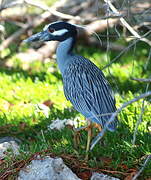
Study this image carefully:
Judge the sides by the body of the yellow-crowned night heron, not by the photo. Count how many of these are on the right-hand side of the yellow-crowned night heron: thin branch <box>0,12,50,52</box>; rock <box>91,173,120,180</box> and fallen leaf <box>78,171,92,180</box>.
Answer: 1

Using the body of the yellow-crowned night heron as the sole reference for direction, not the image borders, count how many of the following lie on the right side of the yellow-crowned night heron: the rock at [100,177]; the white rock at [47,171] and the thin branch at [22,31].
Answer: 1

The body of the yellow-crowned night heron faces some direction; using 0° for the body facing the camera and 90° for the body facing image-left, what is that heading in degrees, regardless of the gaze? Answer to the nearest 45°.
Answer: approximately 90°

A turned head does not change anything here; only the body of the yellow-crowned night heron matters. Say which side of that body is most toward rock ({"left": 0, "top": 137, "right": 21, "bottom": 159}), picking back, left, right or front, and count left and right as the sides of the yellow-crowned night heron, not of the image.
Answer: front

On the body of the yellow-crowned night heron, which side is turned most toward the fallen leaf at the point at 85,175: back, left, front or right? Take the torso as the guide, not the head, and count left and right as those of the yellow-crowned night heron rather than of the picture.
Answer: left

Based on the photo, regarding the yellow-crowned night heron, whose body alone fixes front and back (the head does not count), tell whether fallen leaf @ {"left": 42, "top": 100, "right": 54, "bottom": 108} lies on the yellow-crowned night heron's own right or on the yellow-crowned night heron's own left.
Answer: on the yellow-crowned night heron's own right

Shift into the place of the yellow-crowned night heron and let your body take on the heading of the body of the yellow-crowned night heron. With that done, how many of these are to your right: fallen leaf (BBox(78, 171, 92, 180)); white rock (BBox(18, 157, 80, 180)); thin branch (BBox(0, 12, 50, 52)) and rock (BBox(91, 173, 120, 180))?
1

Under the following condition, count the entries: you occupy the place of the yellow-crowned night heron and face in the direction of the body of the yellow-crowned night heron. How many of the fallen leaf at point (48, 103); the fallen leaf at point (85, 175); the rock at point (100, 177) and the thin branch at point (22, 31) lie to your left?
2

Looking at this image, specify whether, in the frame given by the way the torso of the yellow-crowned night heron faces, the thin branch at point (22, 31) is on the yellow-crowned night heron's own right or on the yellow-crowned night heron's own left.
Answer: on the yellow-crowned night heron's own right

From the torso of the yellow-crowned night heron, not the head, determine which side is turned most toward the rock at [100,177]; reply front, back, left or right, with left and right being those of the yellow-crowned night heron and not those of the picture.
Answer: left

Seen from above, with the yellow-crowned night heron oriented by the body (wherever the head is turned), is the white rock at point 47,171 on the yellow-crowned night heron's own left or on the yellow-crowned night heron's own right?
on the yellow-crowned night heron's own left
